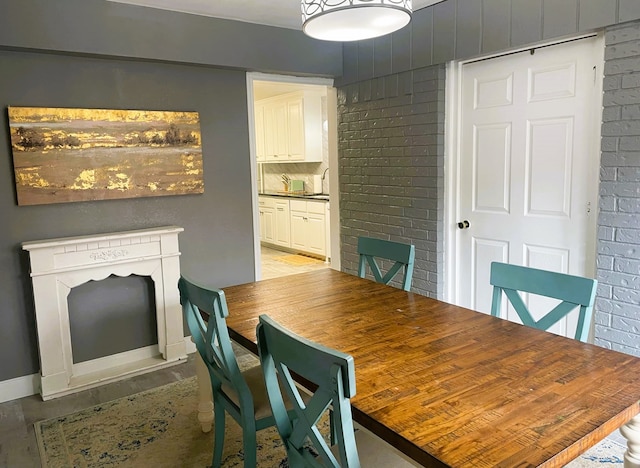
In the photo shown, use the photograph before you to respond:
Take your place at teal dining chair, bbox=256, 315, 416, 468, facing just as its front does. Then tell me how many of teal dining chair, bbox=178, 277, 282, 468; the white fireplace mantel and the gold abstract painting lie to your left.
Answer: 3

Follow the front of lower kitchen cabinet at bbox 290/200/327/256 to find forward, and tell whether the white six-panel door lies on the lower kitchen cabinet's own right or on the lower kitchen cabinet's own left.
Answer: on the lower kitchen cabinet's own left

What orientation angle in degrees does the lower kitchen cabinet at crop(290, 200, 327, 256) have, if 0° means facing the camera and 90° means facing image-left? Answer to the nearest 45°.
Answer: approximately 45°

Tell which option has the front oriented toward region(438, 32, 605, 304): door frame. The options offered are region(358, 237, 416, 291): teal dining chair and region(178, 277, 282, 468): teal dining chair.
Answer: region(178, 277, 282, 468): teal dining chair

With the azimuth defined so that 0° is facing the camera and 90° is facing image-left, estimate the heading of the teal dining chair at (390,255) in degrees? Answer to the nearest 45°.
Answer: approximately 45°

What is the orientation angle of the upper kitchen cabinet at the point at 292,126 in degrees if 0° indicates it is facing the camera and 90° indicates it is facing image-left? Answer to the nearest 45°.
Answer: approximately 45°

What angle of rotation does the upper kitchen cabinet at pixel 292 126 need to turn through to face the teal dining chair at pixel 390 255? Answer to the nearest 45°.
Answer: approximately 45° to its left

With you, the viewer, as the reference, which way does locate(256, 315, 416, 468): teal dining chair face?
facing away from the viewer and to the right of the viewer

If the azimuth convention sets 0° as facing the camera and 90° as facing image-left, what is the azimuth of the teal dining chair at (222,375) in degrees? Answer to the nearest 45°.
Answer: approximately 225°

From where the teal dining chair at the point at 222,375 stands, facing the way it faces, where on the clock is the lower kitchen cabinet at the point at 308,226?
The lower kitchen cabinet is roughly at 11 o'clock from the teal dining chair.

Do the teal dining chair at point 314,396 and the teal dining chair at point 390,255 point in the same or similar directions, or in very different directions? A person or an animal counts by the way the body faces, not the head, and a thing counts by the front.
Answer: very different directions

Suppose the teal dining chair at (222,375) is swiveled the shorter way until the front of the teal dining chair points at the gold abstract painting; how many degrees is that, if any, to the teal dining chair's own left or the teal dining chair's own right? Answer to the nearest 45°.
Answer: approximately 90° to the teal dining chair's own left
